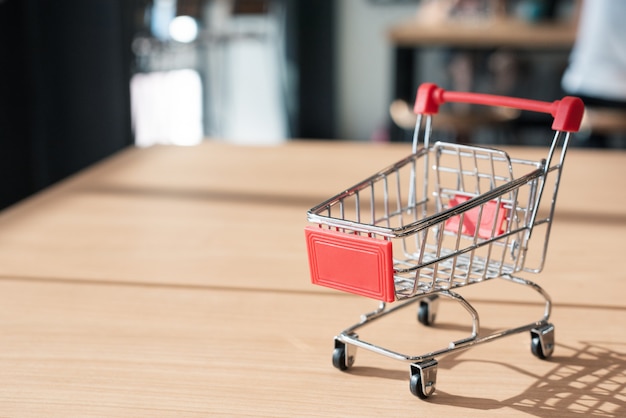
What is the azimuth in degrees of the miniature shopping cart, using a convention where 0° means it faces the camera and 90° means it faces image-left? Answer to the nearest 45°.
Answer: approximately 45°

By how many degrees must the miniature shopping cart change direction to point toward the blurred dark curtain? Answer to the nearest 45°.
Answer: approximately 90° to its right
